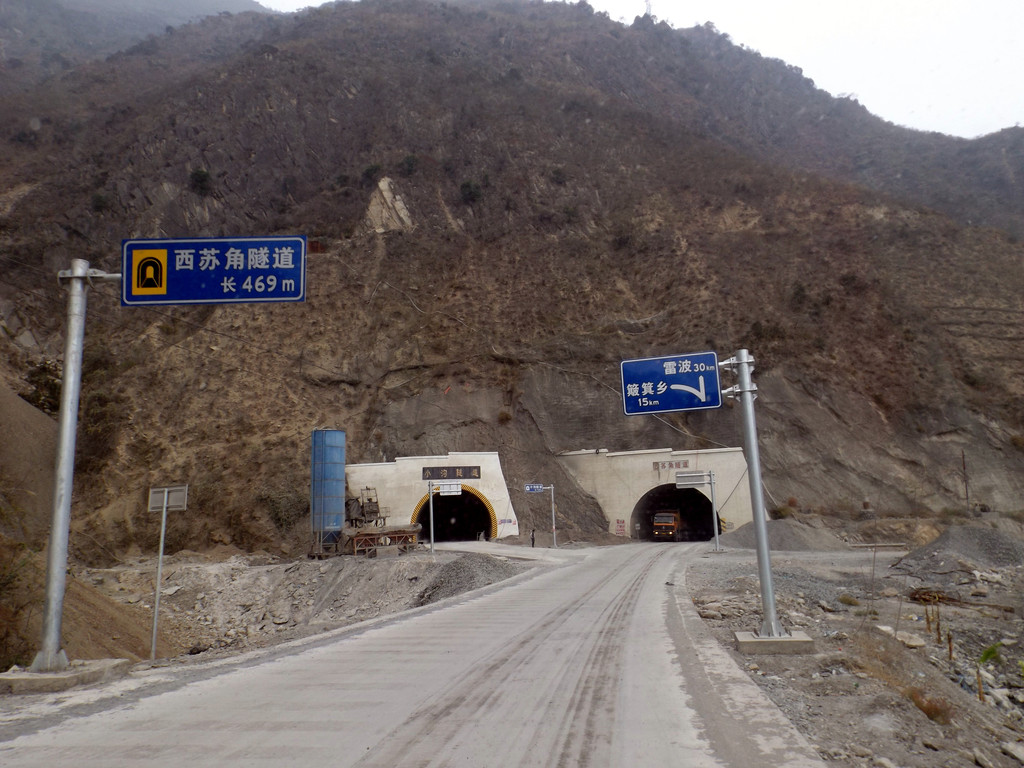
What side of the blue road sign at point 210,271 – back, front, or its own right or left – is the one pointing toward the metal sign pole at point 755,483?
left

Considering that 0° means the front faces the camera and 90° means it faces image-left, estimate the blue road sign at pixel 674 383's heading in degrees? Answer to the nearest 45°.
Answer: approximately 0°

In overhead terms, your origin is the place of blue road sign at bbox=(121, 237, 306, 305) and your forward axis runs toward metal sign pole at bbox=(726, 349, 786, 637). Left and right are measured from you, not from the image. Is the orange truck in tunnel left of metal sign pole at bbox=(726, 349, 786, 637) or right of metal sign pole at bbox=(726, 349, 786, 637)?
left

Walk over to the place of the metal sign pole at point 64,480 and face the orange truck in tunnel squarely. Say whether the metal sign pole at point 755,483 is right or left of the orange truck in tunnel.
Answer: right

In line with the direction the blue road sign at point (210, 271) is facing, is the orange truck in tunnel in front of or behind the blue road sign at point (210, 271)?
behind

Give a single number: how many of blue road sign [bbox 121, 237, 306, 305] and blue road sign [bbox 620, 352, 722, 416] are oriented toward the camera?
2

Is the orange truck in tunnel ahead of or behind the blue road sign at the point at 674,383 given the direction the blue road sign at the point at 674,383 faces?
behind

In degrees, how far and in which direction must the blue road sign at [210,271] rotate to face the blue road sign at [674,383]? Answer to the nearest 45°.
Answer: approximately 90° to its left

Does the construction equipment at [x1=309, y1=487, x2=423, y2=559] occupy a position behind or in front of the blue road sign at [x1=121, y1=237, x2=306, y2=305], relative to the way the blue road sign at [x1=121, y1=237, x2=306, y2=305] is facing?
behind
